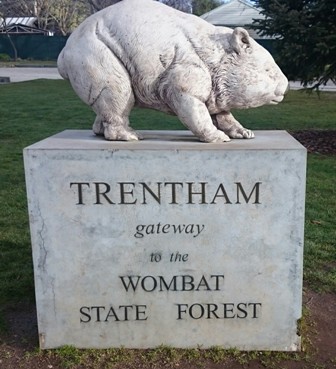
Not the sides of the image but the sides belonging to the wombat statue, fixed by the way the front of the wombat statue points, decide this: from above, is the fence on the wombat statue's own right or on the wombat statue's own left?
on the wombat statue's own left

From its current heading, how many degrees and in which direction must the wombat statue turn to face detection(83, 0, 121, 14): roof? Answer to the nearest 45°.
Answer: approximately 90° to its left

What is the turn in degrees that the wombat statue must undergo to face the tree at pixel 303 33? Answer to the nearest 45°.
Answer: approximately 90° to its left

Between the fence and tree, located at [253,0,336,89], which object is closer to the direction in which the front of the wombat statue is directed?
the tree

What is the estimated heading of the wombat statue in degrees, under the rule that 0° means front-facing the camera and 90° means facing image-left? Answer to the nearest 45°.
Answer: approximately 270°
